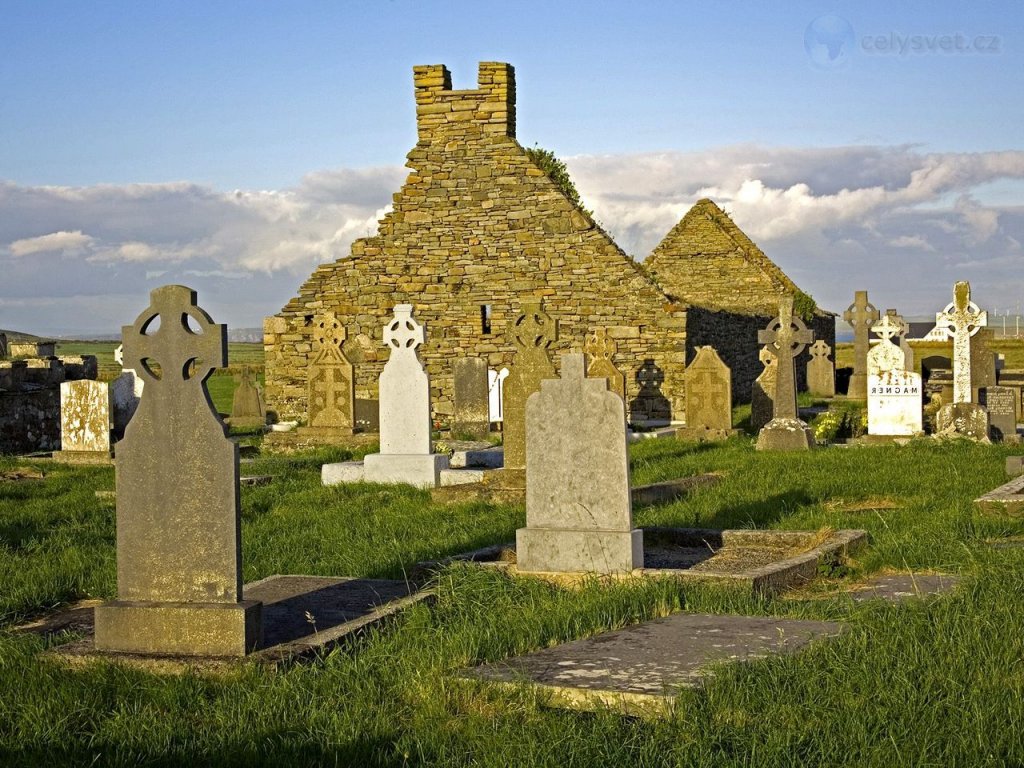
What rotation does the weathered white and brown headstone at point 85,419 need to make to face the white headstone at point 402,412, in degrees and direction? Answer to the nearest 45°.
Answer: approximately 45° to its left

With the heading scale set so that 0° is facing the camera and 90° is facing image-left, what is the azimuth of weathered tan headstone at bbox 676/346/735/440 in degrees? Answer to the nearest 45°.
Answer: approximately 0°

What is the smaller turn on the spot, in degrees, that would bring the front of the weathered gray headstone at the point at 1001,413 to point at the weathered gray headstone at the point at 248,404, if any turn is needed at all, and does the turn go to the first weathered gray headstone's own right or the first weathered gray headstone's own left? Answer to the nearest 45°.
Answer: approximately 90° to the first weathered gray headstone's own right

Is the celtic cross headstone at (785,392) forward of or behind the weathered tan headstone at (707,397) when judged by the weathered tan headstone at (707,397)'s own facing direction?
forward

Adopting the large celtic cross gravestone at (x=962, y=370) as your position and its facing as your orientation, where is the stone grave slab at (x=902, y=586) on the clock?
The stone grave slab is roughly at 12 o'clock from the large celtic cross gravestone.

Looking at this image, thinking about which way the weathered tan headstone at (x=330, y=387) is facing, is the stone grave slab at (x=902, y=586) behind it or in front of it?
in front
